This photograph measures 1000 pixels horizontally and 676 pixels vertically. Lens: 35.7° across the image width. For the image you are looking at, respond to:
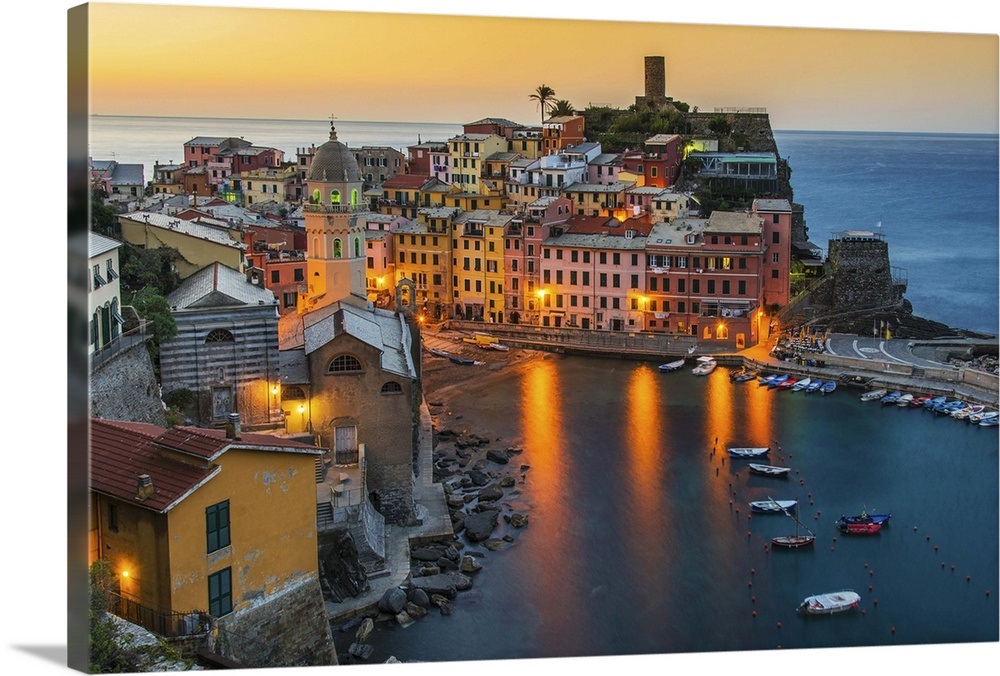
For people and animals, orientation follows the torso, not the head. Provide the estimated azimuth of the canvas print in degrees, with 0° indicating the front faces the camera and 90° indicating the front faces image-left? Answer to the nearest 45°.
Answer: approximately 315°
